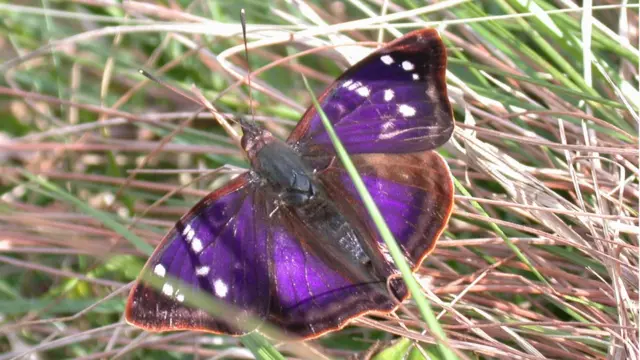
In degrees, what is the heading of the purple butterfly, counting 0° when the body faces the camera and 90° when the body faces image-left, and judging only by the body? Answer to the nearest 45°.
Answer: approximately 135°
